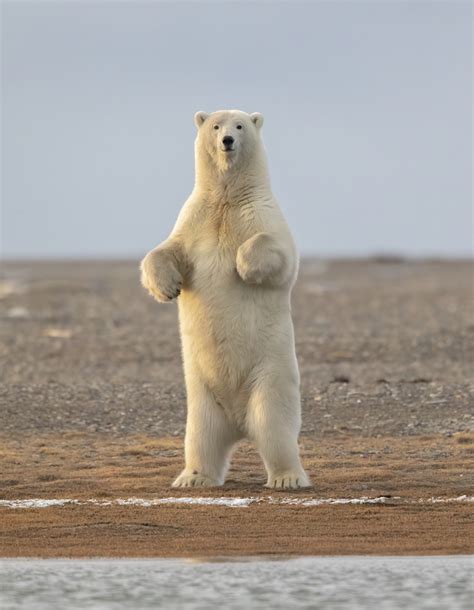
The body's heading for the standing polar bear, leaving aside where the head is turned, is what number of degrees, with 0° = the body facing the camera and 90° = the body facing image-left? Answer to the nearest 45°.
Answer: approximately 0°
